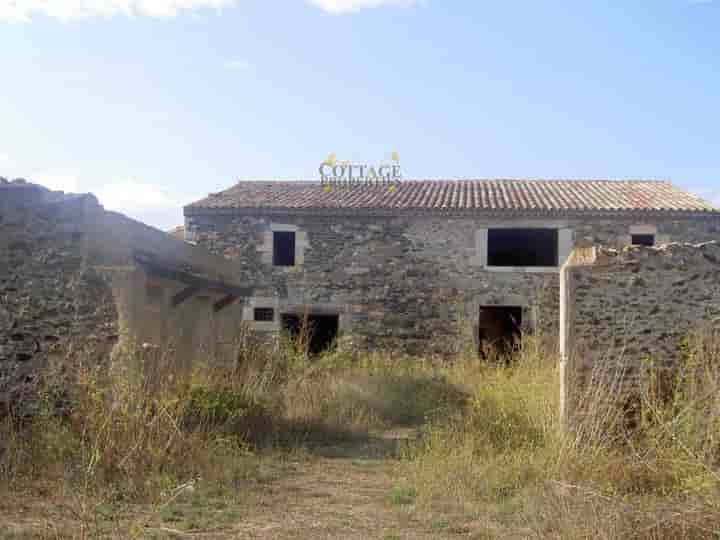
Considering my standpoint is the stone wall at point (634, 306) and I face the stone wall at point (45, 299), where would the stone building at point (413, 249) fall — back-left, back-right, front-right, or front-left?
front-right

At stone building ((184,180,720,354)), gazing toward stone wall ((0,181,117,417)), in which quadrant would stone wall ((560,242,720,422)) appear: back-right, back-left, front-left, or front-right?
front-left

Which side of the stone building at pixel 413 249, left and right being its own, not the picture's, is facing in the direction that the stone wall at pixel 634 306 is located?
front

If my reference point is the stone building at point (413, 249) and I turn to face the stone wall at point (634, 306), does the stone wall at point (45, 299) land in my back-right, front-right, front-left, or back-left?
front-right

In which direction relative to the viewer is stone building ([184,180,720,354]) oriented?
toward the camera

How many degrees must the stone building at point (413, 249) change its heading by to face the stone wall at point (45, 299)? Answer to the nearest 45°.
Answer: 0° — it already faces it
